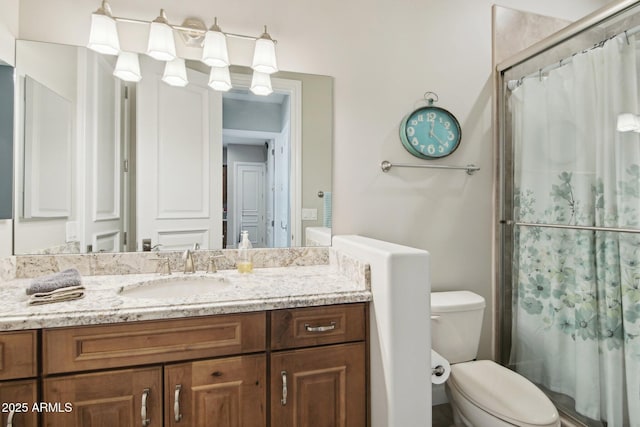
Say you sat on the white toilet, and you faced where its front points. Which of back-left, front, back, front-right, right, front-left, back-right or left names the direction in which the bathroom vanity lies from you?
right

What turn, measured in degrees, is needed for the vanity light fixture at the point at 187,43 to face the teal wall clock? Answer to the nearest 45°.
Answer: approximately 45° to its left

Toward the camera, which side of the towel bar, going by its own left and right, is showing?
front

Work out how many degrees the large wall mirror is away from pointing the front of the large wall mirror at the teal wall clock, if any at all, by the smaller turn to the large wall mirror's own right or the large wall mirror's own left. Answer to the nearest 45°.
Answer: approximately 45° to the large wall mirror's own left

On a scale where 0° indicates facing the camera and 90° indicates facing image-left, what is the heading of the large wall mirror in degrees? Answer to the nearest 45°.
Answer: approximately 315°

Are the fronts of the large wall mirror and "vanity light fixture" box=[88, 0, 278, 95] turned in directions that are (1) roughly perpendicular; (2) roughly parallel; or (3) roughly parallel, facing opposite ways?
roughly parallel

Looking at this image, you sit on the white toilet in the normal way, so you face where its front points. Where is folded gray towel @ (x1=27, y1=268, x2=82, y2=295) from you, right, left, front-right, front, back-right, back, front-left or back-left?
right

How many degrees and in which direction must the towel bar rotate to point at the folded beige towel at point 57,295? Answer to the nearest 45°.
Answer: approximately 45° to its right

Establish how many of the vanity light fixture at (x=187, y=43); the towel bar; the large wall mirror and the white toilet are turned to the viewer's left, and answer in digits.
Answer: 0

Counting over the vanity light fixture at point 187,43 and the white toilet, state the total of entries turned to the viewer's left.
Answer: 0

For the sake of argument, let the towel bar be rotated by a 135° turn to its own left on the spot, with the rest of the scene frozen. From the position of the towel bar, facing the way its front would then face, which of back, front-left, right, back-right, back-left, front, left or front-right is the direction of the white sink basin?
back

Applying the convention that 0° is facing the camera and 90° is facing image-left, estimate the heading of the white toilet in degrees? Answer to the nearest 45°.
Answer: approximately 315°
